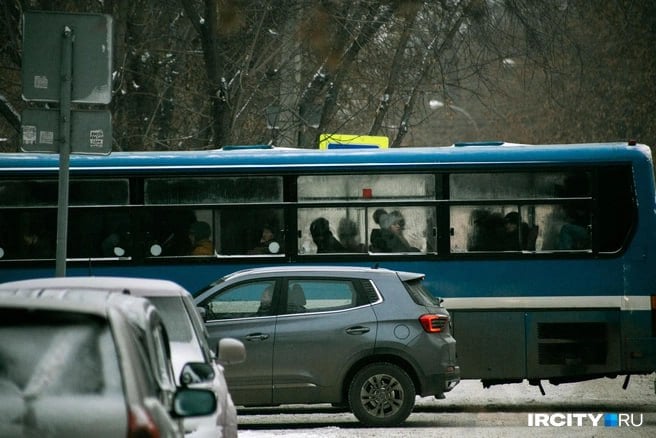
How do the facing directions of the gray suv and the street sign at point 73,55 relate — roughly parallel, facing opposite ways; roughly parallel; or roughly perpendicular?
roughly perpendicular

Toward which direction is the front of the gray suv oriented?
to the viewer's left

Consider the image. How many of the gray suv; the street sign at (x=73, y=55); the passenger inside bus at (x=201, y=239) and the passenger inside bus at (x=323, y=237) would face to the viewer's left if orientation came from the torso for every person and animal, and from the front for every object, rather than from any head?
3

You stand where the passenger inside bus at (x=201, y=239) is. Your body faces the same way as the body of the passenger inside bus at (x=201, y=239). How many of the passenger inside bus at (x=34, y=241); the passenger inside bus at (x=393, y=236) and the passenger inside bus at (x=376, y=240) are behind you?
2

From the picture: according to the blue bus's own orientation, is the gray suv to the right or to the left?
on its left

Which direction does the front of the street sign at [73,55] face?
away from the camera

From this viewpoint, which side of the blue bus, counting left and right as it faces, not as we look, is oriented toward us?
left

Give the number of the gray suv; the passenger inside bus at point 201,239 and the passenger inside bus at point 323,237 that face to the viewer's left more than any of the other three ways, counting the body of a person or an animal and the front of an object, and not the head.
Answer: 3

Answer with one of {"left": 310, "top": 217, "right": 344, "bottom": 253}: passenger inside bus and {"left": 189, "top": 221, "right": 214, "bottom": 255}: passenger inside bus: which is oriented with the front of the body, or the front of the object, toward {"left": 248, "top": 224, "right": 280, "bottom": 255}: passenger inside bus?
{"left": 310, "top": 217, "right": 344, "bottom": 253}: passenger inside bus

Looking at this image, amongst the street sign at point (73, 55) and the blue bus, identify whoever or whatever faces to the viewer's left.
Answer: the blue bus

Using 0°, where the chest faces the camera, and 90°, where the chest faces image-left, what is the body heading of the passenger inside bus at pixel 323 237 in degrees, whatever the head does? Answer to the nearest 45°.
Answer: approximately 90°

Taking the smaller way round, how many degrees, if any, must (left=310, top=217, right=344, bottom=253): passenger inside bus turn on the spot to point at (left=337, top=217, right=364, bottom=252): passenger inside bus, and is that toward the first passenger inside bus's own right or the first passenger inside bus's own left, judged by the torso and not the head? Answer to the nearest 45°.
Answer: approximately 180°

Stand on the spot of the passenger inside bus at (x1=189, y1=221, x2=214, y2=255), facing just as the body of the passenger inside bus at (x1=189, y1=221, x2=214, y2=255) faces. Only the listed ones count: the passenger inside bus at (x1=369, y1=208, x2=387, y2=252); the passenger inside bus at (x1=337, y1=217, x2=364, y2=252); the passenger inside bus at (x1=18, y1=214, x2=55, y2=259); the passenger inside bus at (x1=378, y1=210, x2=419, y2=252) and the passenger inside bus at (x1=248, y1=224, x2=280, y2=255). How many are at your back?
4

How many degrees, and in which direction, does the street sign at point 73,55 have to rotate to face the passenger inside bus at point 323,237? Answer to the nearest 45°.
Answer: approximately 45° to its right

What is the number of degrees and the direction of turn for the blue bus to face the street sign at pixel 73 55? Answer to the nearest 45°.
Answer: approximately 45° to its left

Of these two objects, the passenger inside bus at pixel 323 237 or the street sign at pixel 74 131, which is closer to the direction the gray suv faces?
the street sign

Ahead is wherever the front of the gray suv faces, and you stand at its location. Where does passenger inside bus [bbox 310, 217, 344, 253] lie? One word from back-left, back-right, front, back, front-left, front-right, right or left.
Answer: right
